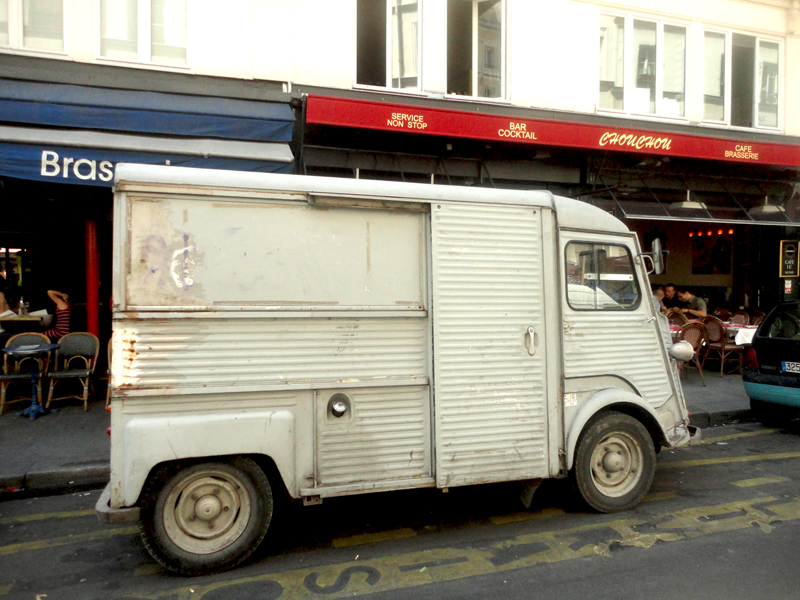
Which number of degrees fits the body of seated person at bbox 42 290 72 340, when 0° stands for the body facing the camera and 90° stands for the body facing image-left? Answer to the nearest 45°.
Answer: approximately 90°

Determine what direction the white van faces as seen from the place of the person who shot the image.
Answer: facing to the right of the viewer

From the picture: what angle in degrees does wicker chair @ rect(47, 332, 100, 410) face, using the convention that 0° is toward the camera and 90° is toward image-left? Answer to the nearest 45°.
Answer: approximately 45°

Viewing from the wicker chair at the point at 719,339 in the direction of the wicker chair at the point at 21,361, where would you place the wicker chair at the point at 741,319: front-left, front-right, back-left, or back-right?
back-right

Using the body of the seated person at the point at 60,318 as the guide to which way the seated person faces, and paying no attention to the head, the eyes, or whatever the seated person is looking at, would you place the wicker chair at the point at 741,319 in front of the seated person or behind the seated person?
behind

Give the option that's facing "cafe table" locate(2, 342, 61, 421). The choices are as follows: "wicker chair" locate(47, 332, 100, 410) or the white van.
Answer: the wicker chair

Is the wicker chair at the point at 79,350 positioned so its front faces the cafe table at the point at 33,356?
yes

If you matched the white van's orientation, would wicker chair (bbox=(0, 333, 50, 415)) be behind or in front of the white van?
behind
